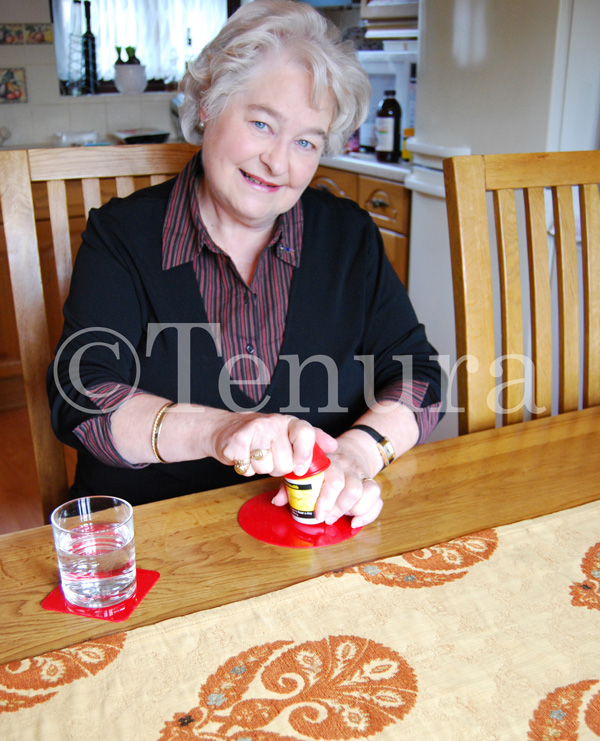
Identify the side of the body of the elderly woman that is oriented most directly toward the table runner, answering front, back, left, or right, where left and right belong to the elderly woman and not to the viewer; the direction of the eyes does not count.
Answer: front

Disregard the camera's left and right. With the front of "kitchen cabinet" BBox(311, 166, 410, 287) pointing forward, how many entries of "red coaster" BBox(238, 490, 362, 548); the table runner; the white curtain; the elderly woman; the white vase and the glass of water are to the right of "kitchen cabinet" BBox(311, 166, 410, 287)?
2

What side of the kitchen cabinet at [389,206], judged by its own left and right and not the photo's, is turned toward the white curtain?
right

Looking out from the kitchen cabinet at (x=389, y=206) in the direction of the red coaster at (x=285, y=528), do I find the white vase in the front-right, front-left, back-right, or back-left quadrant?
back-right

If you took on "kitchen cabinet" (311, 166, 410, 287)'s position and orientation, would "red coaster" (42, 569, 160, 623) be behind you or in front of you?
in front

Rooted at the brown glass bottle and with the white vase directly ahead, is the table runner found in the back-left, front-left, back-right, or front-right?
back-left

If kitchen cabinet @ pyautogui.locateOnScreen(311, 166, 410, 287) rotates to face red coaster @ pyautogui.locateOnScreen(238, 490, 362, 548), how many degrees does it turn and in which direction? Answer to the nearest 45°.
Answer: approximately 45° to its left

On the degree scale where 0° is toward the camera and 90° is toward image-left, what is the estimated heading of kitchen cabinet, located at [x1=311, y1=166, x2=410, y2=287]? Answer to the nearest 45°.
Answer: approximately 45°

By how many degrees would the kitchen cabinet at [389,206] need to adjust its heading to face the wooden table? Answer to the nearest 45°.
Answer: approximately 45° to its left

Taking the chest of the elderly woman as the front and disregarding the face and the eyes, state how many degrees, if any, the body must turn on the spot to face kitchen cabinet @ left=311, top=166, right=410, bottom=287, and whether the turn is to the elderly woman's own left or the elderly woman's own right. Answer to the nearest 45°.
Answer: approximately 180°

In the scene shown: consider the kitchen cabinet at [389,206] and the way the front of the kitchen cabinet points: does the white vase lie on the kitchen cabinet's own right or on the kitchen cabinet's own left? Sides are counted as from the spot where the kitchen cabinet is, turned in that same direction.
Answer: on the kitchen cabinet's own right

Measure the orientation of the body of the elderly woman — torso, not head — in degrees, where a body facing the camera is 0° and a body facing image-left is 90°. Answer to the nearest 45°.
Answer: approximately 0°
